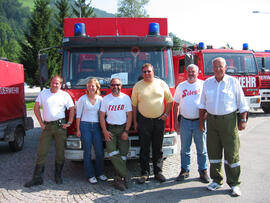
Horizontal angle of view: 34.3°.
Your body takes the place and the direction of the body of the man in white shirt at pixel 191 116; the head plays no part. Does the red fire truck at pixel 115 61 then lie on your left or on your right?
on your right

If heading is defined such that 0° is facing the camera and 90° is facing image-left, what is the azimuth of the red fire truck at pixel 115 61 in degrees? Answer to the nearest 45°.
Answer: approximately 0°

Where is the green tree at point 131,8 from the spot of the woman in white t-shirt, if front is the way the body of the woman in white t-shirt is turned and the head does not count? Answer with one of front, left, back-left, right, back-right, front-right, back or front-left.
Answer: back

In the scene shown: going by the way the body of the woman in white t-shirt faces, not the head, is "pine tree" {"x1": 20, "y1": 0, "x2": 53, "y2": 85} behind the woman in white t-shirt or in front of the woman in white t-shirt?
behind

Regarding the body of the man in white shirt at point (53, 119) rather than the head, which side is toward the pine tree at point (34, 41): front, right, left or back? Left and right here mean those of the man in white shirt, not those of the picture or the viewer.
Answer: back

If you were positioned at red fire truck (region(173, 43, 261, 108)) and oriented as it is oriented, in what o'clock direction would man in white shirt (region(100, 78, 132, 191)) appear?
The man in white shirt is roughly at 2 o'clock from the red fire truck.

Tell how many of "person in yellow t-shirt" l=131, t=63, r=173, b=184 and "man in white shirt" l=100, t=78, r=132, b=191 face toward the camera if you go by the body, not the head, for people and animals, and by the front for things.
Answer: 2

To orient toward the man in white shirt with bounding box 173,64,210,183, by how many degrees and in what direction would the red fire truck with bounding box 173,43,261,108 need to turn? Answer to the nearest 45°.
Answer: approximately 45° to its right
